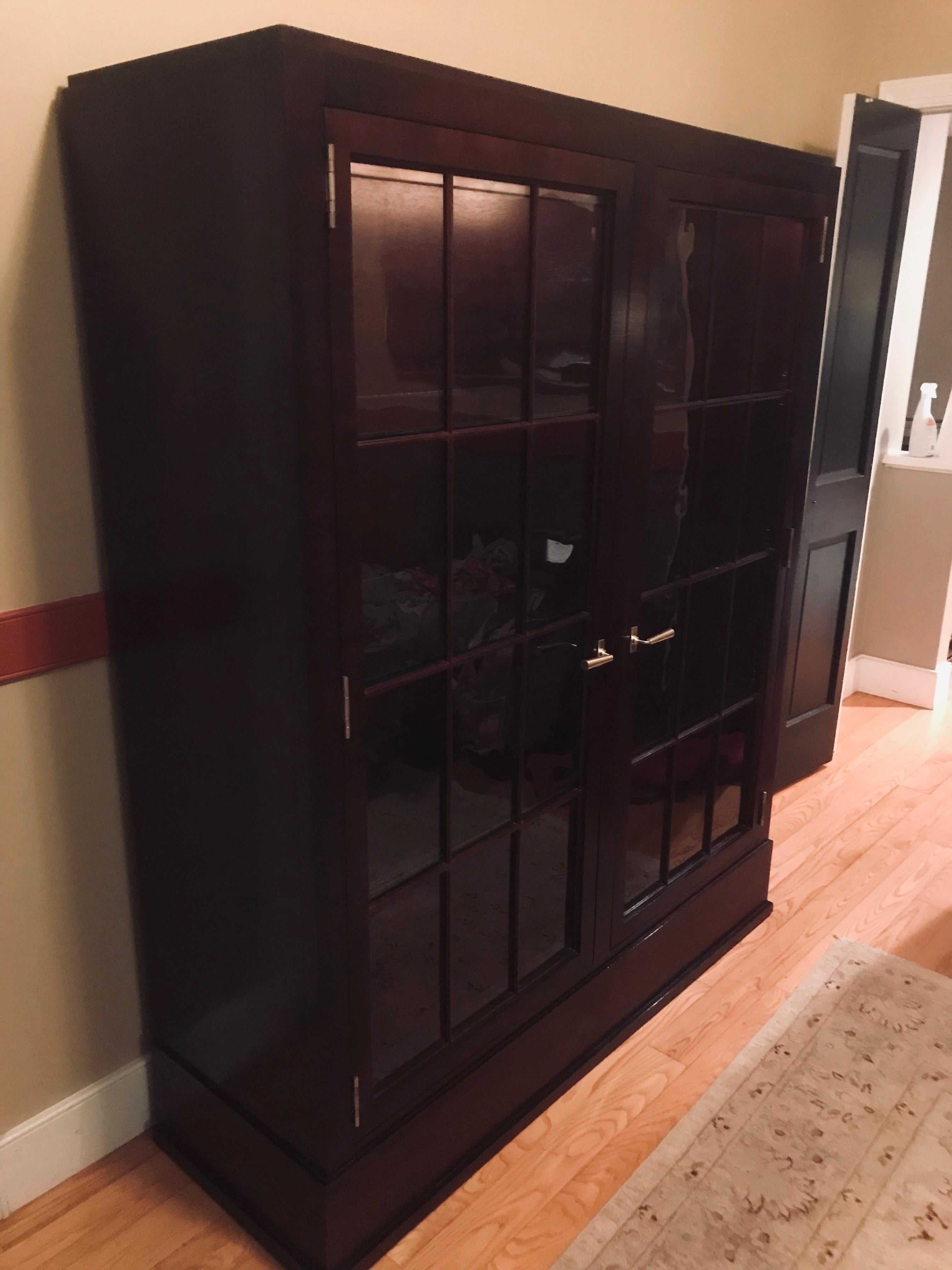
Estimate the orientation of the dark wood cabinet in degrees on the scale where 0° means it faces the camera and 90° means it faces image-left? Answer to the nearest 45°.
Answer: approximately 315°

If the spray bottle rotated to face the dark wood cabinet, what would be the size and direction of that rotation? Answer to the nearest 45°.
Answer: approximately 90° to its right

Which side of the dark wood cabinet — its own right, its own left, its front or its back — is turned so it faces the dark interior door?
left

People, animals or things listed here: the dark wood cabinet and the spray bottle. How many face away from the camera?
0

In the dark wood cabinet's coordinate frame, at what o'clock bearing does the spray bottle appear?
The spray bottle is roughly at 9 o'clock from the dark wood cabinet.
